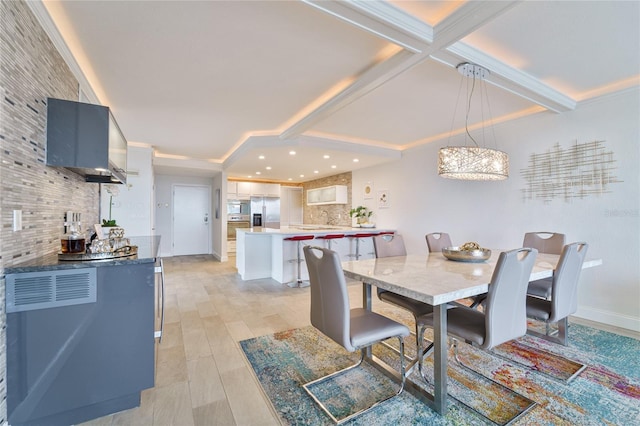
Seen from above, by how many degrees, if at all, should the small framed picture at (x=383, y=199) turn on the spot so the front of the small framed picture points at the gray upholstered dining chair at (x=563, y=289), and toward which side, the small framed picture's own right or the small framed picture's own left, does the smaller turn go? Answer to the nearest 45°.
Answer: approximately 45° to the small framed picture's own left

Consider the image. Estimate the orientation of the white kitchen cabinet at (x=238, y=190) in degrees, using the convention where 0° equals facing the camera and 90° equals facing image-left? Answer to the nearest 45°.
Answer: approximately 0°

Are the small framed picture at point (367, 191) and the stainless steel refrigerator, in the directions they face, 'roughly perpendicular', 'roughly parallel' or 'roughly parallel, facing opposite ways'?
roughly perpendicular

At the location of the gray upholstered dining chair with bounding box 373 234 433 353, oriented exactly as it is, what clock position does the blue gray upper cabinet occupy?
The blue gray upper cabinet is roughly at 3 o'clock from the gray upholstered dining chair.

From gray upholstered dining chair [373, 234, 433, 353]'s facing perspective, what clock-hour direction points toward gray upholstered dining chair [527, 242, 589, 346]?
gray upholstered dining chair [527, 242, 589, 346] is roughly at 11 o'clock from gray upholstered dining chair [373, 234, 433, 353].

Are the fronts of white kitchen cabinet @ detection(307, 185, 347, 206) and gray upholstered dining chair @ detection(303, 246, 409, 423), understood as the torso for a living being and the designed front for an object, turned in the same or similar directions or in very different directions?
very different directions

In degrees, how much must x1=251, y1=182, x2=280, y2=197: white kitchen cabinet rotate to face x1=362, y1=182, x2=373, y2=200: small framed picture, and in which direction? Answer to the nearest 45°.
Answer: approximately 45° to its left

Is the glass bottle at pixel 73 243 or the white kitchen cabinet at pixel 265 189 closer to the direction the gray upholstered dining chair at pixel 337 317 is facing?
the white kitchen cabinet

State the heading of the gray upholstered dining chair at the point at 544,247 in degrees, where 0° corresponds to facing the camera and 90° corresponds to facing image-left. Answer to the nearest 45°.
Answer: approximately 45°

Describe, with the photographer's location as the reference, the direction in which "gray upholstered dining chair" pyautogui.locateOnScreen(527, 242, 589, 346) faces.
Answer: facing away from the viewer and to the left of the viewer

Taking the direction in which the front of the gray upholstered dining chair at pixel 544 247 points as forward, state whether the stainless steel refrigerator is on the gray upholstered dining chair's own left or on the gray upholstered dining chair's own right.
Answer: on the gray upholstered dining chair's own right

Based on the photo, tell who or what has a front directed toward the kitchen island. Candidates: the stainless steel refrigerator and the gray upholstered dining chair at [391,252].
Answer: the stainless steel refrigerator

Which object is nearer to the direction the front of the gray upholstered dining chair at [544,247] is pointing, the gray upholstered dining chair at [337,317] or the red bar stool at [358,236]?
the gray upholstered dining chair
